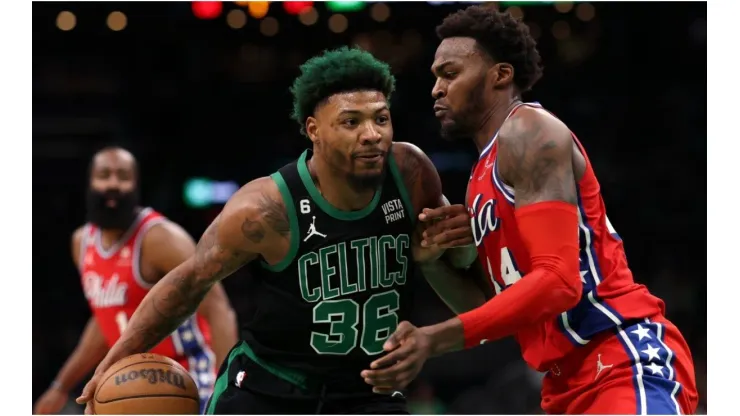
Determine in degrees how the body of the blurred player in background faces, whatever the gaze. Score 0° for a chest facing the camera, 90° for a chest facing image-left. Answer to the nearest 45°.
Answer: approximately 45°

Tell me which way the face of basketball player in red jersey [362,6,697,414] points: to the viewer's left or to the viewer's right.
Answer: to the viewer's left

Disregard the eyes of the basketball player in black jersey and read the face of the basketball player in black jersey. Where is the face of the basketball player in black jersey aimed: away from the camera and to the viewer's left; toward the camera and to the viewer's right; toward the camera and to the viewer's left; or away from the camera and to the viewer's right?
toward the camera and to the viewer's right

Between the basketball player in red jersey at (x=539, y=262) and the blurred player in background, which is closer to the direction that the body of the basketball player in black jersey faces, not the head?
the basketball player in red jersey

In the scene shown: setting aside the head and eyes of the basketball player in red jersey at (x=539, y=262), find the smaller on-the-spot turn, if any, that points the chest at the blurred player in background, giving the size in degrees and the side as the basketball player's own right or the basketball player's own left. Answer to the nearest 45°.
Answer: approximately 45° to the basketball player's own right

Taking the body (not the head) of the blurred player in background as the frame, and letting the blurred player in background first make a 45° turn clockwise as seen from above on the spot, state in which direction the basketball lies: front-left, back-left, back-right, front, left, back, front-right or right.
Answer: left

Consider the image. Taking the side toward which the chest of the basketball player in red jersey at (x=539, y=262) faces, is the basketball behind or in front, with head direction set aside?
in front

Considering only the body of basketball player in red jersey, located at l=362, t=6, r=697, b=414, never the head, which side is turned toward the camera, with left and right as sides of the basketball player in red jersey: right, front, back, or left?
left

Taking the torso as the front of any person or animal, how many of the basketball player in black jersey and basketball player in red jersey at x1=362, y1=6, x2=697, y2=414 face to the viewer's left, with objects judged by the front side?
1

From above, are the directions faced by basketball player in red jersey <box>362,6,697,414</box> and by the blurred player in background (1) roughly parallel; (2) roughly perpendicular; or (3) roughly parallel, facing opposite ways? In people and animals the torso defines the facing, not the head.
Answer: roughly perpendicular
